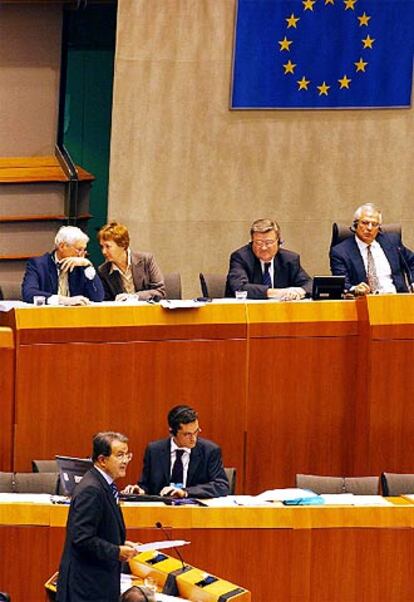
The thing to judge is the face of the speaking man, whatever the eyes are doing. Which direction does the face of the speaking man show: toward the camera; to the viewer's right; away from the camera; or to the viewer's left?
to the viewer's right

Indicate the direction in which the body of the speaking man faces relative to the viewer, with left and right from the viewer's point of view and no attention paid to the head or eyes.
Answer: facing to the right of the viewer

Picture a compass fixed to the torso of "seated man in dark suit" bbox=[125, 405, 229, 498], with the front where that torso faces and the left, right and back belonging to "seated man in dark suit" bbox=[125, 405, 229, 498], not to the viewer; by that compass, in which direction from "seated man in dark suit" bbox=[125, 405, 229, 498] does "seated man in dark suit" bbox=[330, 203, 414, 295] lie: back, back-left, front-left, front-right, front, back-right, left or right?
back-left

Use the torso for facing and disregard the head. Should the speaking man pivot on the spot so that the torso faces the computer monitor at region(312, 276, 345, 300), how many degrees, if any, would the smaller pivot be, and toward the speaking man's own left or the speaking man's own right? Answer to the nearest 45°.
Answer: approximately 45° to the speaking man's own left

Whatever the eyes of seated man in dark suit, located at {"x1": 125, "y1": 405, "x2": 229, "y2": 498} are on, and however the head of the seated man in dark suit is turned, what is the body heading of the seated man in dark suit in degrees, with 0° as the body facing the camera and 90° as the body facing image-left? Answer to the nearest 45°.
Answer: approximately 0°

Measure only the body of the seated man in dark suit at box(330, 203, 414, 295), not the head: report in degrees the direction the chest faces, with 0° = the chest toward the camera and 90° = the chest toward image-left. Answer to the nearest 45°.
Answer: approximately 0°

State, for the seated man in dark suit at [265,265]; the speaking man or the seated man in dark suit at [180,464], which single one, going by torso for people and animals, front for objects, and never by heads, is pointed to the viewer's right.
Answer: the speaking man
